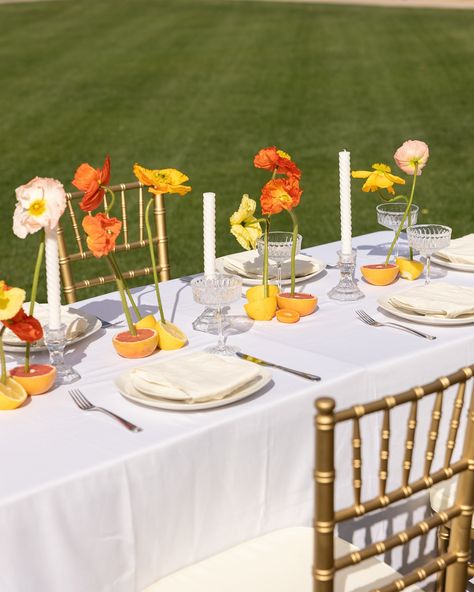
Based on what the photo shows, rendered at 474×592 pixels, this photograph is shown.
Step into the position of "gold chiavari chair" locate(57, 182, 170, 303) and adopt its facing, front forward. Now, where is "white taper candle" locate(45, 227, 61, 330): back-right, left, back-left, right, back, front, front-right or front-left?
front-right

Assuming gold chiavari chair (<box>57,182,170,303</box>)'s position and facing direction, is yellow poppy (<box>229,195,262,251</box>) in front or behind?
in front

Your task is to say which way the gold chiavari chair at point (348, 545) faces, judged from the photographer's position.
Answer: facing away from the viewer and to the left of the viewer

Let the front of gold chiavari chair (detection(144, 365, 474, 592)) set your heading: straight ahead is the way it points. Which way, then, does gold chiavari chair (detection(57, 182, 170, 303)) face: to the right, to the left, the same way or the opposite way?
the opposite way

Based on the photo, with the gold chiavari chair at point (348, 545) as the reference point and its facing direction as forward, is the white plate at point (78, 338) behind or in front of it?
in front

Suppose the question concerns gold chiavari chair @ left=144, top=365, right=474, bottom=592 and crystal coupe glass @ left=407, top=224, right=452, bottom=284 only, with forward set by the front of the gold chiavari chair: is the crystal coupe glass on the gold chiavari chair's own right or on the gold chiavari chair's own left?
on the gold chiavari chair's own right

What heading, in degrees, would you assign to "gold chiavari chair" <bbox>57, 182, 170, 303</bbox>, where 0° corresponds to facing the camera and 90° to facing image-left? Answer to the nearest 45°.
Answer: approximately 315°
